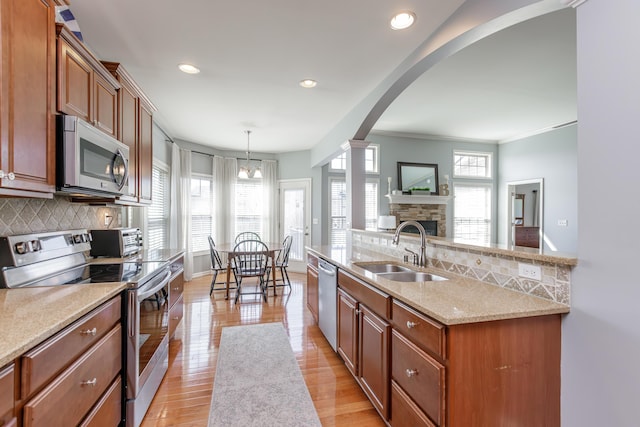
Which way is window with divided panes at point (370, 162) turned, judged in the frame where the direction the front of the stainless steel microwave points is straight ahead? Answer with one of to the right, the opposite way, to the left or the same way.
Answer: to the right

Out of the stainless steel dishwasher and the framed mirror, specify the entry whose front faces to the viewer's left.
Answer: the stainless steel dishwasher

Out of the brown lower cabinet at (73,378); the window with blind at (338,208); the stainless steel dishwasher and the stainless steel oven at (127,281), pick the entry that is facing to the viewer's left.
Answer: the stainless steel dishwasher

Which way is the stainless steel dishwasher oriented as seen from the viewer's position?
to the viewer's left

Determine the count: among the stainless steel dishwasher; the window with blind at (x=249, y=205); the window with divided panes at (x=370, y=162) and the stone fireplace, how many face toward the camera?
3

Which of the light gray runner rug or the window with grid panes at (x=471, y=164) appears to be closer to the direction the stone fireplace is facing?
the light gray runner rug

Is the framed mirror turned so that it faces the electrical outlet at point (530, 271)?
yes

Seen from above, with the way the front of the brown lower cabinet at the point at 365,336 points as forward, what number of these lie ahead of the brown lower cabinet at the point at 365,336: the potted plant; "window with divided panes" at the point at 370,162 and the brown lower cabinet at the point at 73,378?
1

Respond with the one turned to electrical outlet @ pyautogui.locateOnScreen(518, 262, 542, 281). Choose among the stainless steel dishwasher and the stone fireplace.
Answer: the stone fireplace

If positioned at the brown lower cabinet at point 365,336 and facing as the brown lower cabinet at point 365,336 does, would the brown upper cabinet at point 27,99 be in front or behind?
in front
